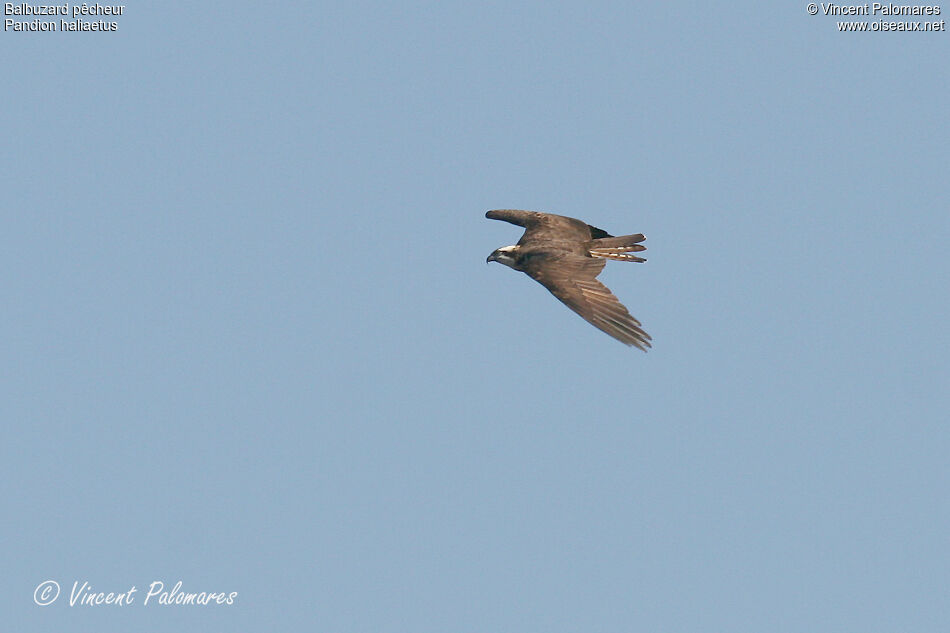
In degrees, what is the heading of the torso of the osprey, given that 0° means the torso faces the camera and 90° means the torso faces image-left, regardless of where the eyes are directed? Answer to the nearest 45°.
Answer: approximately 90°
